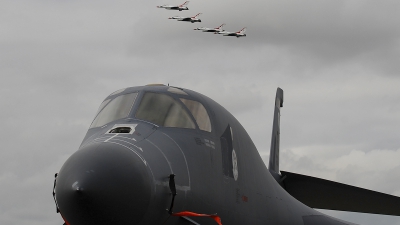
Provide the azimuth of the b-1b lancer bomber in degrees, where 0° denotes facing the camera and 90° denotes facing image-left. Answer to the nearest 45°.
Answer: approximately 45°
